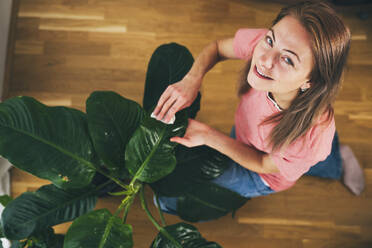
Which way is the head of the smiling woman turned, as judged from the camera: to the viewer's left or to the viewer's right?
to the viewer's left

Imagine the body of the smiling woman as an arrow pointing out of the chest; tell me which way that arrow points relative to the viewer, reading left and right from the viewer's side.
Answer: facing the viewer and to the left of the viewer
